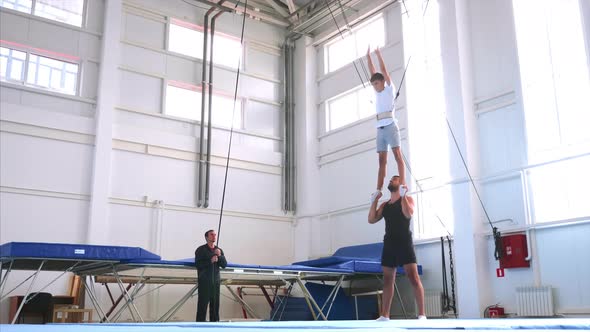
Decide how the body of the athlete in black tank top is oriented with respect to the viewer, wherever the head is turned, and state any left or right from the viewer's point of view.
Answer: facing the viewer and to the left of the viewer

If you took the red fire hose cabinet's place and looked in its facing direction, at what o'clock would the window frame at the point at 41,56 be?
The window frame is roughly at 1 o'clock from the red fire hose cabinet.

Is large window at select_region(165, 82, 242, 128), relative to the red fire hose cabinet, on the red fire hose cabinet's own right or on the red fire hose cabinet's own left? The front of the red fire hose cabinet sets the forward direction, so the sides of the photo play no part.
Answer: on the red fire hose cabinet's own right

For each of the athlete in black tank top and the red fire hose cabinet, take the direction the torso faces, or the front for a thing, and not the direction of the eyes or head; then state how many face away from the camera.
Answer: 0

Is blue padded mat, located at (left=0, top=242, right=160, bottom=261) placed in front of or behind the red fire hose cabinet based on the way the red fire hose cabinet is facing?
in front

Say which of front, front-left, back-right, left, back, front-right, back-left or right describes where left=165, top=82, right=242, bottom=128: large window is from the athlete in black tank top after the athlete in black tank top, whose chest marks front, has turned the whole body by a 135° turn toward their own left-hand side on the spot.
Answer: back-left

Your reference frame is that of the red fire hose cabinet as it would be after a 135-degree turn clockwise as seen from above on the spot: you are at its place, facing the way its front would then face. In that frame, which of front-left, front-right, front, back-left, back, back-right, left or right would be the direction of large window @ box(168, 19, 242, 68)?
left

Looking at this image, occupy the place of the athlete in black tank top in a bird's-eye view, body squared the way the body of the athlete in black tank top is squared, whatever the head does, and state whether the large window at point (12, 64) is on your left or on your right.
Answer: on your right

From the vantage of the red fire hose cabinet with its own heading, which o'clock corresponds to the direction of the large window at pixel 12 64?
The large window is roughly at 1 o'clock from the red fire hose cabinet.

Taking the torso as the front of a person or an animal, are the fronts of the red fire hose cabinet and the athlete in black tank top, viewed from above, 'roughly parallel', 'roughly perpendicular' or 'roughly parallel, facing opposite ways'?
roughly parallel

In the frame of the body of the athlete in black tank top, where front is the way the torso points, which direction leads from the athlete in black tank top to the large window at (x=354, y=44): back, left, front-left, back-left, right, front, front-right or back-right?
back-right

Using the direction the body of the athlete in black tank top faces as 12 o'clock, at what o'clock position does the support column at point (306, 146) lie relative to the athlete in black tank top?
The support column is roughly at 4 o'clock from the athlete in black tank top.
